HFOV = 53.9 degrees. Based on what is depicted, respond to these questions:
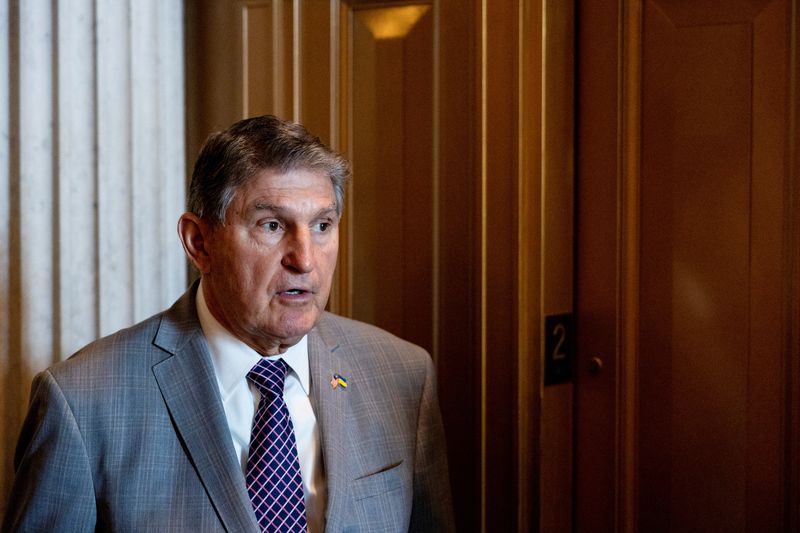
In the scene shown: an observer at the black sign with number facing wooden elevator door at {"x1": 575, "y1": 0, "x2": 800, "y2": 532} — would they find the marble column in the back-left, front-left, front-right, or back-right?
back-right

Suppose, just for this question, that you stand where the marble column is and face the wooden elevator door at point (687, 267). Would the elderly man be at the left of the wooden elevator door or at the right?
right

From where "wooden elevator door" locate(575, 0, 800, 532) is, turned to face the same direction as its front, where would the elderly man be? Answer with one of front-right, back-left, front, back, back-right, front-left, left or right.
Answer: front-right

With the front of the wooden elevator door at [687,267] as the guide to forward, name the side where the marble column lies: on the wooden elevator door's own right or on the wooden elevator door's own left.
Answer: on the wooden elevator door's own right

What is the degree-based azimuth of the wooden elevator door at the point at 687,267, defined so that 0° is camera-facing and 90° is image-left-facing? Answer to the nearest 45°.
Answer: approximately 0°

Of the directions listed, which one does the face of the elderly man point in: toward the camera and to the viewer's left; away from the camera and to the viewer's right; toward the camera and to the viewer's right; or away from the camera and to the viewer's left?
toward the camera and to the viewer's right
